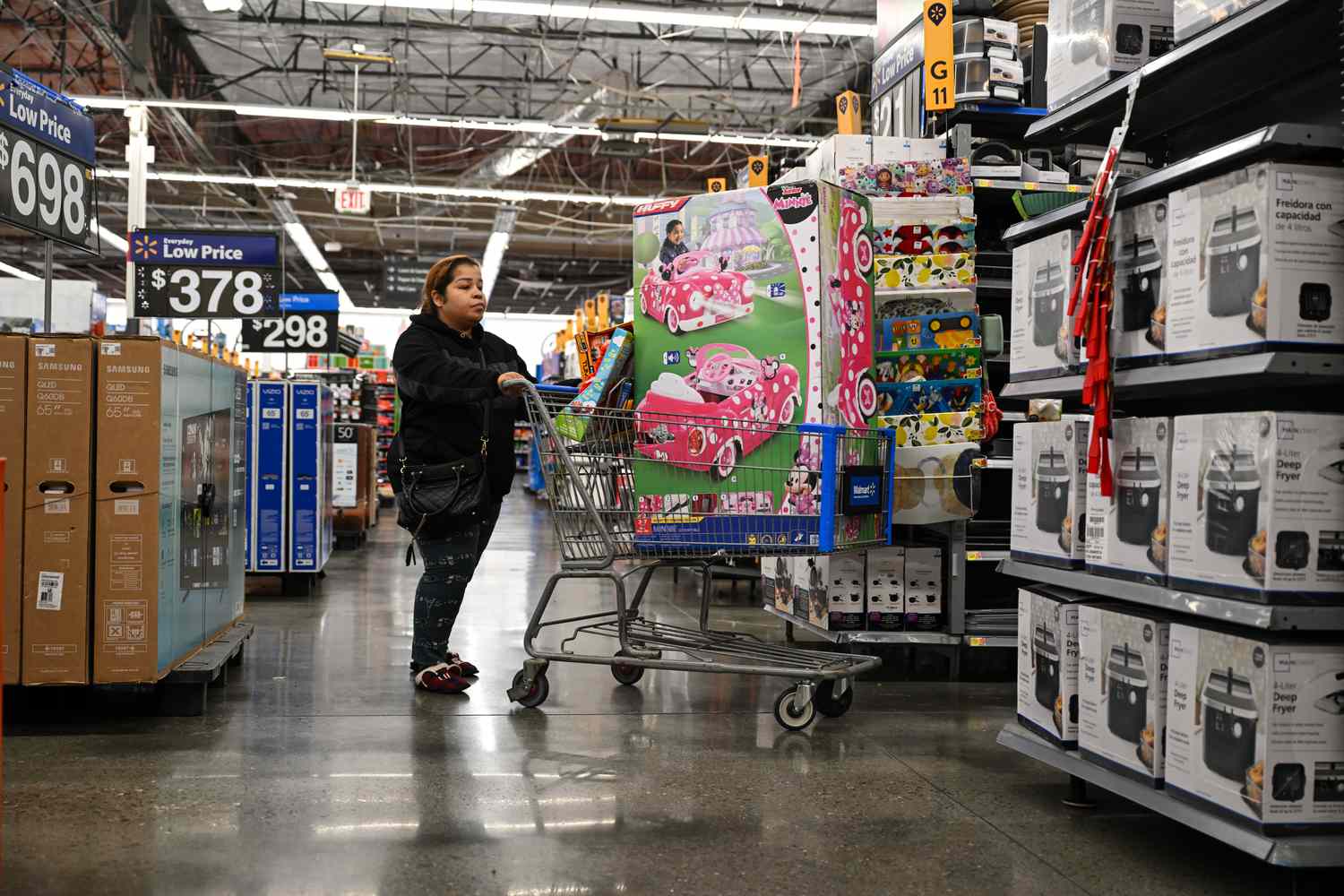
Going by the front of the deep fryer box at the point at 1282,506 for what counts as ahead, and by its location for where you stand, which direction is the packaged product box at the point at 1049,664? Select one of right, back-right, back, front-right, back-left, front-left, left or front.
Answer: right

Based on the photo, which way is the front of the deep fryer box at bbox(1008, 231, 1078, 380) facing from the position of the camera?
facing the viewer and to the left of the viewer

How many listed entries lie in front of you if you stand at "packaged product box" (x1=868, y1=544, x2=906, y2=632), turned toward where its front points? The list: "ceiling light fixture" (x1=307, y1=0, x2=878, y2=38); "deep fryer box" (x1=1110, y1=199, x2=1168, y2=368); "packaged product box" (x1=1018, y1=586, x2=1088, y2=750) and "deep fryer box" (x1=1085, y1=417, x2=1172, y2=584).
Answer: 3

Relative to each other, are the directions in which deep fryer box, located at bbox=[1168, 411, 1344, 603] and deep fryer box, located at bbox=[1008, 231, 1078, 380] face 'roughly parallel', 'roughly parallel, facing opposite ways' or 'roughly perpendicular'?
roughly parallel

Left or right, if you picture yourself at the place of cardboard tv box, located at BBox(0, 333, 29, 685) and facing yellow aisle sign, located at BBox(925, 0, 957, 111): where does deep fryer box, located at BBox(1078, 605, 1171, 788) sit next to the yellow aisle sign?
right

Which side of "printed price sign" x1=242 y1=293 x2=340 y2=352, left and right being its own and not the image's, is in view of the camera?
front

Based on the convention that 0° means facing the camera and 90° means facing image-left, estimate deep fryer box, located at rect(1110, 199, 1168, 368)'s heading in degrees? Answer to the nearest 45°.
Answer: approximately 45°

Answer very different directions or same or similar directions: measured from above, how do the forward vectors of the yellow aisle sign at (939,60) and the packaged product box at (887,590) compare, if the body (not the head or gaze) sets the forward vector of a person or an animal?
same or similar directions

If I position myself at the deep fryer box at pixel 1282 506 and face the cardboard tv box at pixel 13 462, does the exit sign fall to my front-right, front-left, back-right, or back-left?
front-right

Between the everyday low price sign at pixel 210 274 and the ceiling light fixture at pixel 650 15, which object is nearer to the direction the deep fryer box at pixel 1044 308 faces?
the everyday low price sign

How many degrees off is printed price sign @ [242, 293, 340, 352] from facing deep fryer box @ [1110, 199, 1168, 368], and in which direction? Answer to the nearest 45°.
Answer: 0° — it already faces it

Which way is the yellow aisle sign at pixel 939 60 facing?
toward the camera

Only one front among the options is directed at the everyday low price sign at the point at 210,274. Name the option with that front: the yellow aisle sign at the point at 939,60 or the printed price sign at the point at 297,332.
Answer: the printed price sign

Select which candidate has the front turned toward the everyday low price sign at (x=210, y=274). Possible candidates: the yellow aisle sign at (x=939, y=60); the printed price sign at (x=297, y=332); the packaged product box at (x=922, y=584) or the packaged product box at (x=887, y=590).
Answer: the printed price sign

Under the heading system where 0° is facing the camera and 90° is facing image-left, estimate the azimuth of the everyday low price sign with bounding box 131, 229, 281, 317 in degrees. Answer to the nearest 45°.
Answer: approximately 0°

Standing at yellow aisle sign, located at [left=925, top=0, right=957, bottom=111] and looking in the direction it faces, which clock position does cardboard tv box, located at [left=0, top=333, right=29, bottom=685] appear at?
The cardboard tv box is roughly at 2 o'clock from the yellow aisle sign.

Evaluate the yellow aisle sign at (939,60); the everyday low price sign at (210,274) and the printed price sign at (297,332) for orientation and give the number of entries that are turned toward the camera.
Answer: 3
